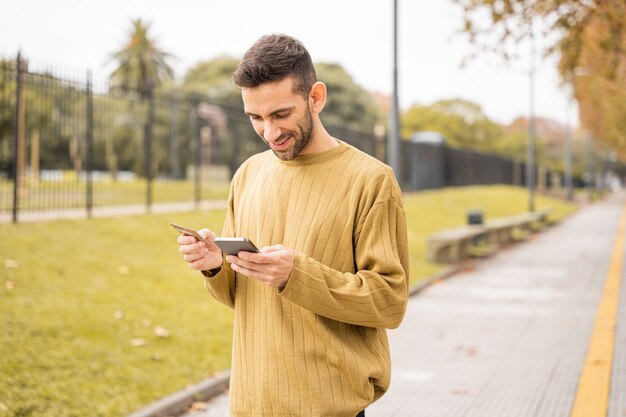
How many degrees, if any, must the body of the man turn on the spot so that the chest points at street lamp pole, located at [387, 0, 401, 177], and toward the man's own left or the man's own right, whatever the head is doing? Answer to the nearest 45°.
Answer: approximately 135° to the man's own right

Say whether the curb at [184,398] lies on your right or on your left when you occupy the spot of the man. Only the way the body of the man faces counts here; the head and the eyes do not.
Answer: on your right

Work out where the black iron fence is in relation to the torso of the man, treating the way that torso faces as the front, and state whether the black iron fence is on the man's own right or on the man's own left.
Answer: on the man's own right

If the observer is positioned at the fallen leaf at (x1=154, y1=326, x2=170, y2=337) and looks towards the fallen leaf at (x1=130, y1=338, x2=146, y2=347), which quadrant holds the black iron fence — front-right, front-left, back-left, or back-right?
back-right

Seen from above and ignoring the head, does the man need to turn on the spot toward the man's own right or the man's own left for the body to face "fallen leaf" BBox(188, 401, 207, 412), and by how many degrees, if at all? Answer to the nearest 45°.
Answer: approximately 135° to the man's own right

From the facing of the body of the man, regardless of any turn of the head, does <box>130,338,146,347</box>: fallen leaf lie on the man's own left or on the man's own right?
on the man's own right

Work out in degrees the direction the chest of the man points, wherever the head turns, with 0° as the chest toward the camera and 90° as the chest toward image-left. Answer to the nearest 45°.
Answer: approximately 45°

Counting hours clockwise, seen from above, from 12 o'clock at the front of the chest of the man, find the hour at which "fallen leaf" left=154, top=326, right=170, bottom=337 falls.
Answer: The fallen leaf is roughly at 4 o'clock from the man.

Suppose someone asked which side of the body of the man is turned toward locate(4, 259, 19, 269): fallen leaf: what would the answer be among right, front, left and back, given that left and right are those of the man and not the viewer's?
right

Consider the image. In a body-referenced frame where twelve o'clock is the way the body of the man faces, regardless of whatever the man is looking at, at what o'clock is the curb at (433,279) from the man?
The curb is roughly at 5 o'clock from the man.

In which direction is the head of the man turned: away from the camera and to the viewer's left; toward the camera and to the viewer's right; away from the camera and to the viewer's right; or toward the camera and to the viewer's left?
toward the camera and to the viewer's left
